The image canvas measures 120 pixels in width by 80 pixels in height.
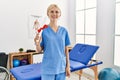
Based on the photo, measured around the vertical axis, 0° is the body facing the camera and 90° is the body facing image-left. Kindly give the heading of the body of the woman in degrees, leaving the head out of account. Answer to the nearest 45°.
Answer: approximately 0°
